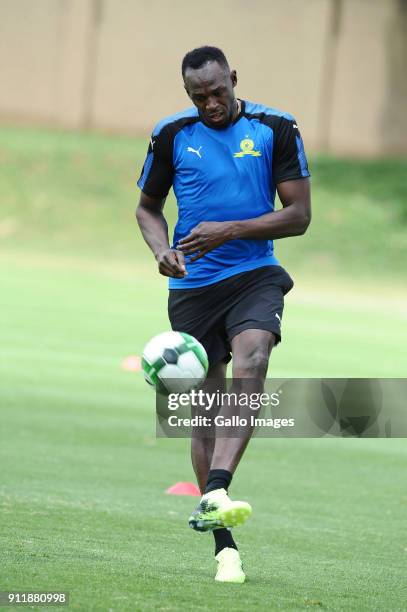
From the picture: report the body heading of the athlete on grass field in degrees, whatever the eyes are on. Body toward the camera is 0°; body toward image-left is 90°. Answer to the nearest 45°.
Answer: approximately 0°

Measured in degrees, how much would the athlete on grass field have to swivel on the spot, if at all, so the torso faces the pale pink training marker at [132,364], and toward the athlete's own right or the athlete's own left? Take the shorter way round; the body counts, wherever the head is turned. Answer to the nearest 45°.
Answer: approximately 180°
